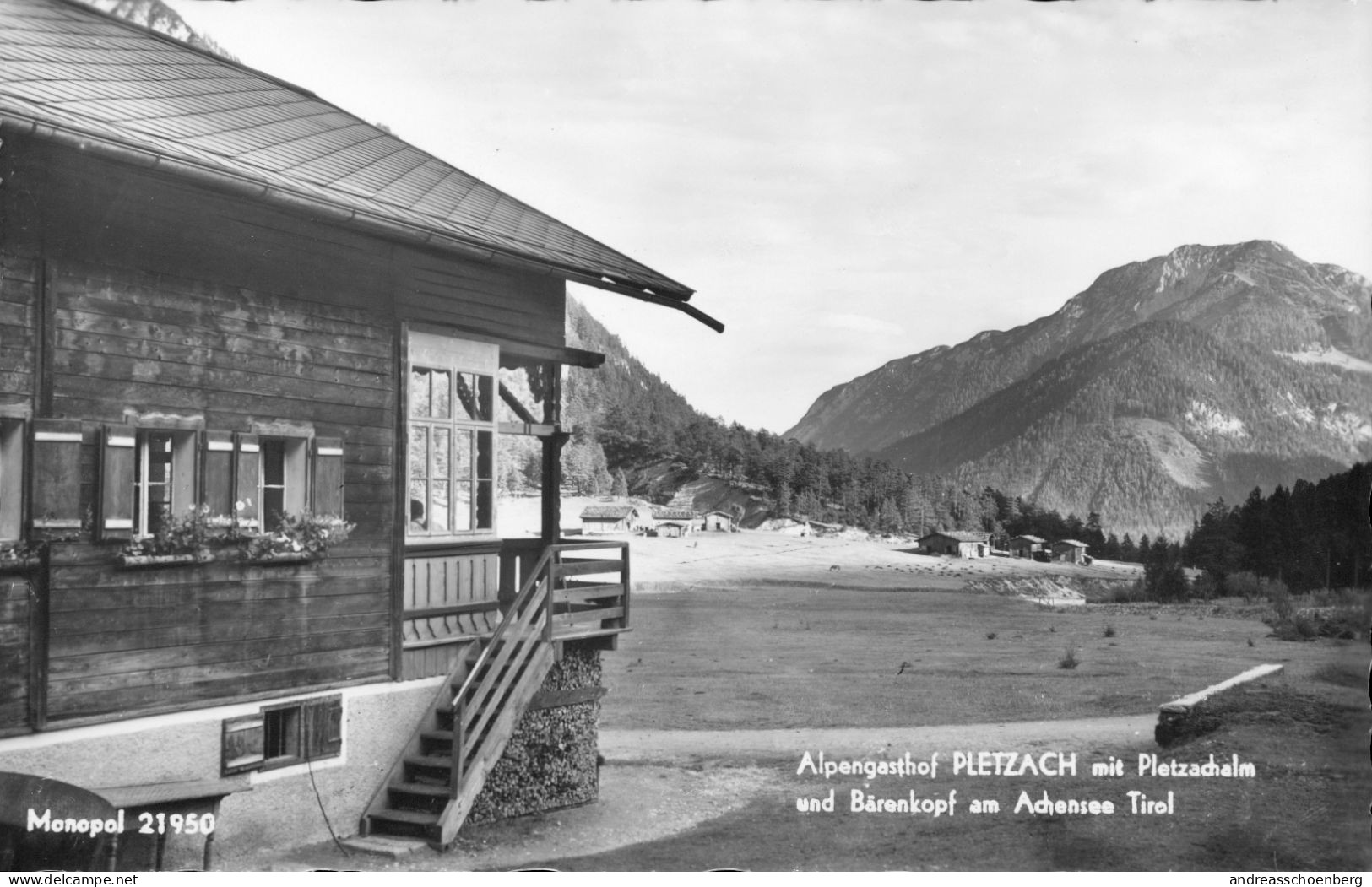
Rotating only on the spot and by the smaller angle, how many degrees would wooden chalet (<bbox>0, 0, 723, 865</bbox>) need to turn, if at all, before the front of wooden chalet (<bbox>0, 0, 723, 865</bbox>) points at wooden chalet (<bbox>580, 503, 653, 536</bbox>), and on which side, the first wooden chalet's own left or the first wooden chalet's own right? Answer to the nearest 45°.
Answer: approximately 135° to the first wooden chalet's own left

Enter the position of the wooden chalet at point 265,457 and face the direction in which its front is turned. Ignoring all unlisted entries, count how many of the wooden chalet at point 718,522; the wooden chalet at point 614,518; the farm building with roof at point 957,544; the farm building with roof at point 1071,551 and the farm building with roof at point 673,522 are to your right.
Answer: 0

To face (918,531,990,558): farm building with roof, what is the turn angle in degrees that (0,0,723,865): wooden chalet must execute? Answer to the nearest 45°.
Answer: approximately 90° to its left

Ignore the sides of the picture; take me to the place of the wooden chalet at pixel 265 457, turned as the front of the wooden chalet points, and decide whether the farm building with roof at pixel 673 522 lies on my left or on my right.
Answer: on my left

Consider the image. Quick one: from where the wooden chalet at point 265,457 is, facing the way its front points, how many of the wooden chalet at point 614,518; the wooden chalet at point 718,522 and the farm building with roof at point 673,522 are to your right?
0

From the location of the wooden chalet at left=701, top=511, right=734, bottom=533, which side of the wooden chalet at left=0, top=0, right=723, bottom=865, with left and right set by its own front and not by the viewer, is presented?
left

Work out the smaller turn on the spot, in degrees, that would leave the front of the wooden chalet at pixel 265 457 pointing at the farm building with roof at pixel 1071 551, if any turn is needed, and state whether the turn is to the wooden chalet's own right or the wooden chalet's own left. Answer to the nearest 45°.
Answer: approximately 90° to the wooden chalet's own left

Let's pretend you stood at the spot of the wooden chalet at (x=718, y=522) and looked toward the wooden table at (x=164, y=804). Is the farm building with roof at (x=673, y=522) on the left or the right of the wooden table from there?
right

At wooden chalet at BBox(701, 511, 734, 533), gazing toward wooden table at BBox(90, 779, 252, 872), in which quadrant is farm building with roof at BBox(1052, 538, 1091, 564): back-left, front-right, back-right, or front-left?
front-left

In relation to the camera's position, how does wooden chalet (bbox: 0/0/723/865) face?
facing the viewer and to the right of the viewer

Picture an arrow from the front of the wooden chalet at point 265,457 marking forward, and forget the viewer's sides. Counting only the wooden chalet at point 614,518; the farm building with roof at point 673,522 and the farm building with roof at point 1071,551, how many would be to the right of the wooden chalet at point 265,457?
0
